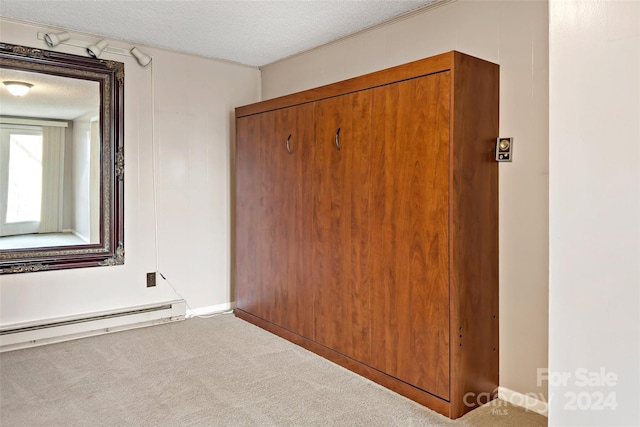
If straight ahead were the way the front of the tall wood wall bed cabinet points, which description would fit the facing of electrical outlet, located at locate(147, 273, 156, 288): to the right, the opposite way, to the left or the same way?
to the left

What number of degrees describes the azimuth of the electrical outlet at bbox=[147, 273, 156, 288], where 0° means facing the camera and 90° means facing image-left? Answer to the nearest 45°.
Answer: approximately 0°

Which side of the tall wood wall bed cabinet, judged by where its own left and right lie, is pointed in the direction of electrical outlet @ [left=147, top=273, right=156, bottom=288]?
right

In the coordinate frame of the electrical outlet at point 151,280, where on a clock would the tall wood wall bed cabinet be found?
The tall wood wall bed cabinet is roughly at 11 o'clock from the electrical outlet.

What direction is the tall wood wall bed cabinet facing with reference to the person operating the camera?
facing the viewer and to the left of the viewer

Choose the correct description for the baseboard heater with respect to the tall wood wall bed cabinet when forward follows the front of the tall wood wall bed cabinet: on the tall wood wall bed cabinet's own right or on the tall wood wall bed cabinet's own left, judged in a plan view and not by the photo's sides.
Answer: on the tall wood wall bed cabinet's own right
